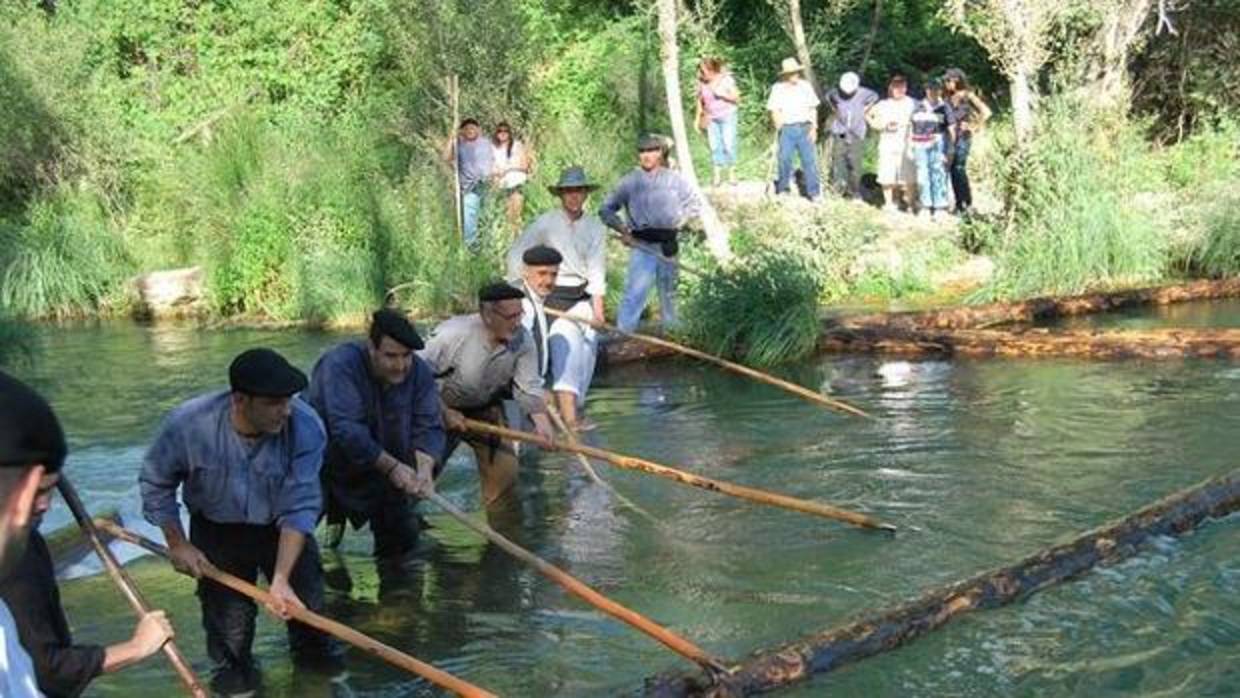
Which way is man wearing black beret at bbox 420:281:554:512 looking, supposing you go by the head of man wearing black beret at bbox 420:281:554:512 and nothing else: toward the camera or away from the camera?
toward the camera

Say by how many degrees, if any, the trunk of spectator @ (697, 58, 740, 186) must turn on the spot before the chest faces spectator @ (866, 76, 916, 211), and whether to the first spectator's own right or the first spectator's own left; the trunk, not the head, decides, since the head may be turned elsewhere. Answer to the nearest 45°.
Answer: approximately 135° to the first spectator's own left

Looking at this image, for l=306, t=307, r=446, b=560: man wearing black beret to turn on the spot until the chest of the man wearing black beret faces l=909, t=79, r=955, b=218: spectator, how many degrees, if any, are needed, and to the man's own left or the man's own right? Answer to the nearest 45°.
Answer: approximately 90° to the man's own left

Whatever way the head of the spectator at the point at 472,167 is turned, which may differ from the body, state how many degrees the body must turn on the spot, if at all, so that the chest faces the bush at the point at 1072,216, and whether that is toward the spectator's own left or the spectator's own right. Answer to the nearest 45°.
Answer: approximately 45° to the spectator's own left

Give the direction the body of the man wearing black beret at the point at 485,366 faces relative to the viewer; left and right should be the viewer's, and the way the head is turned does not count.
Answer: facing the viewer and to the right of the viewer

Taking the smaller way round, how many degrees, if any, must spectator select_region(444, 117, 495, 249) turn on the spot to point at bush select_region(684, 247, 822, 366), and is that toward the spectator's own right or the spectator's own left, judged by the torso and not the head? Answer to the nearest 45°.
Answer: approximately 45° to the spectator's own left

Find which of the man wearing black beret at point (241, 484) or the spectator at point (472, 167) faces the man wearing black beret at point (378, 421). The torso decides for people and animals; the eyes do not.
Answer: the spectator

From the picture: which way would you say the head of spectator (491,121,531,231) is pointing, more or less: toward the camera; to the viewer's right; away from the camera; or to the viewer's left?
toward the camera

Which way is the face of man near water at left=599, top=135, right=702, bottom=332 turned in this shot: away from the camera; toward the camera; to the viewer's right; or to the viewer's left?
toward the camera

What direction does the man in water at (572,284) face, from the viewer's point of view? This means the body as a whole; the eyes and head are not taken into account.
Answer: toward the camera

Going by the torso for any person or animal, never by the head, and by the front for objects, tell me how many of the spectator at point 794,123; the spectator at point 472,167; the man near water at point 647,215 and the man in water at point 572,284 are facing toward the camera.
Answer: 4

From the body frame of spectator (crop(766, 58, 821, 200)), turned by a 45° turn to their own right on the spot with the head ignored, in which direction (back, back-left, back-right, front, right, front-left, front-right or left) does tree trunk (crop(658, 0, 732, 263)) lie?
front

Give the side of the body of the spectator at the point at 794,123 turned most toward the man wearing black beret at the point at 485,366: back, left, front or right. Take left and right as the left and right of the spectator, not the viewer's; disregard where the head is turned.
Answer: front

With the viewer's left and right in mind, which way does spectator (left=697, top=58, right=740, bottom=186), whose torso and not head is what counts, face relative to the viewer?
facing the viewer and to the left of the viewer

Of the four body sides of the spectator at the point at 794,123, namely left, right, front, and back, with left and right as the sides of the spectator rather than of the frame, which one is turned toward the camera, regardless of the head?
front

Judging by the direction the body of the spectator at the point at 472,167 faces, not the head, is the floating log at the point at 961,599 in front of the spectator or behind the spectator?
in front
